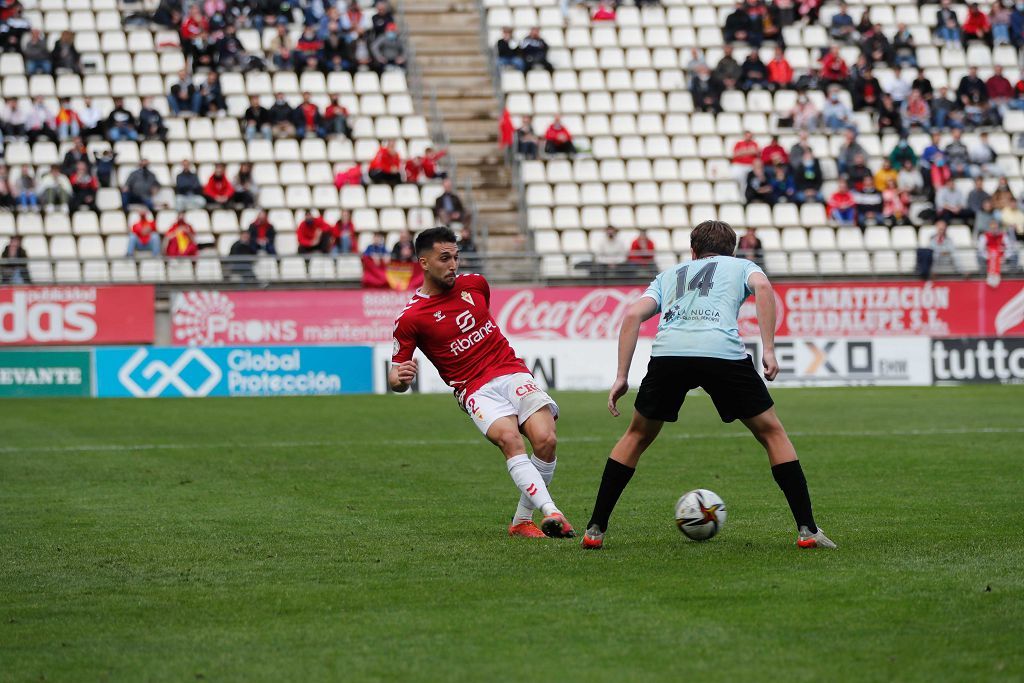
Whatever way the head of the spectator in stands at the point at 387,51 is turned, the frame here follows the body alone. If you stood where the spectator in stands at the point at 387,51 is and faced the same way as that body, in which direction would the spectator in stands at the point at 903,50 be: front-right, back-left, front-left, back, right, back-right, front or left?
left

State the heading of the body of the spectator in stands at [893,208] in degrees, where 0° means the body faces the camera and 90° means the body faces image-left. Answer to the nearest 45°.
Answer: approximately 0°

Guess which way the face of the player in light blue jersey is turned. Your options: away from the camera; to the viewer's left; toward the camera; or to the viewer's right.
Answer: away from the camera

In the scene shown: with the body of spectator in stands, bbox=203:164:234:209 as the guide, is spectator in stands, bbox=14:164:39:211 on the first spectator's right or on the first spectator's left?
on the first spectator's right

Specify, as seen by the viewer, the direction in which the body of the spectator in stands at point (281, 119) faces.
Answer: toward the camera

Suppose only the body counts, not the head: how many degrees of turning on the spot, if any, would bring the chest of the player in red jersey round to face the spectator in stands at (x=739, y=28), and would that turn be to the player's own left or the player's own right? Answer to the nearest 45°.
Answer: approximately 135° to the player's own left

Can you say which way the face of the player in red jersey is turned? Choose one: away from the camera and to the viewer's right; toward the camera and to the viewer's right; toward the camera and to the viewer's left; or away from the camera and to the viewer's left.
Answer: toward the camera and to the viewer's right

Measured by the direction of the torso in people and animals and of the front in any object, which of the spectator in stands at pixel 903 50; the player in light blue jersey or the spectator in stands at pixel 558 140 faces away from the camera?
the player in light blue jersey

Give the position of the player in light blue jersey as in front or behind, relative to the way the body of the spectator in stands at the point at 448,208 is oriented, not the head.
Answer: in front

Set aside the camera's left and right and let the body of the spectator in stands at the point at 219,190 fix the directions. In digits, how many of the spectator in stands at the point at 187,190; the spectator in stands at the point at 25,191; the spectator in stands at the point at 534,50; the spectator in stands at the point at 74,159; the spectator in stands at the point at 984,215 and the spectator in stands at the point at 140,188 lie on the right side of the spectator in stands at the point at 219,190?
4

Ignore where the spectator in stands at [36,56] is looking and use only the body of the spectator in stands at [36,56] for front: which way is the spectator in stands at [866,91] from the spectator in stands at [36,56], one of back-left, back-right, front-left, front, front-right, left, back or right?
left

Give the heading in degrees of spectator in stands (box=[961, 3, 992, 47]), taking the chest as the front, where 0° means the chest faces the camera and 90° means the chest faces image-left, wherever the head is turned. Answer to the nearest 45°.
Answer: approximately 0°

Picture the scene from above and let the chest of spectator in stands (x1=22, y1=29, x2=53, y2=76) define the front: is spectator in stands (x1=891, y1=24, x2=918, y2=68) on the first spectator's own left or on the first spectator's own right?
on the first spectator's own left

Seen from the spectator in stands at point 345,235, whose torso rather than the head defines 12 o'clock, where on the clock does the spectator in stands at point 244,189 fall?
the spectator in stands at point 244,189 is roughly at 4 o'clock from the spectator in stands at point 345,235.

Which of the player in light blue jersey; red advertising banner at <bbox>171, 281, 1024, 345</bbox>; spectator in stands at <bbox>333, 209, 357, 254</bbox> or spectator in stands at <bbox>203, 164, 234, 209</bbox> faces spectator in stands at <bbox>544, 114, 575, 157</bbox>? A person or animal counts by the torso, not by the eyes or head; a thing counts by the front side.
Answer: the player in light blue jersey

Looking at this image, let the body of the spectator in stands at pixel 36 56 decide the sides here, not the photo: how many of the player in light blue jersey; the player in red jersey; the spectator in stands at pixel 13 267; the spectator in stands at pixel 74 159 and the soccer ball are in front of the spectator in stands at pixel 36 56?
5
